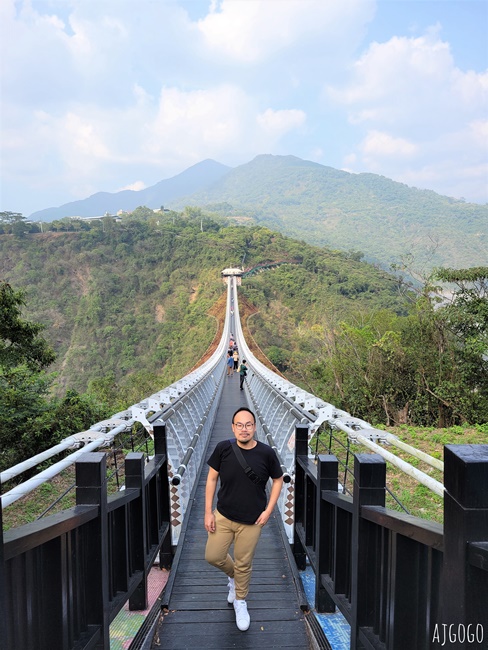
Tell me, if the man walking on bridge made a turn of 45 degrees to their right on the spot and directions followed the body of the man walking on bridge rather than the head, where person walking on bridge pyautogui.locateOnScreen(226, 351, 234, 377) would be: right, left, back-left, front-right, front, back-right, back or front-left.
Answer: back-right

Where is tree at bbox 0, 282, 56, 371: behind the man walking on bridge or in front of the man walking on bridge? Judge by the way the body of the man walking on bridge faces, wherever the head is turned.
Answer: behind

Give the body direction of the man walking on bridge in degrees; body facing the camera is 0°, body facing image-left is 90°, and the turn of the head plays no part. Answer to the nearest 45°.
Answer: approximately 0°
